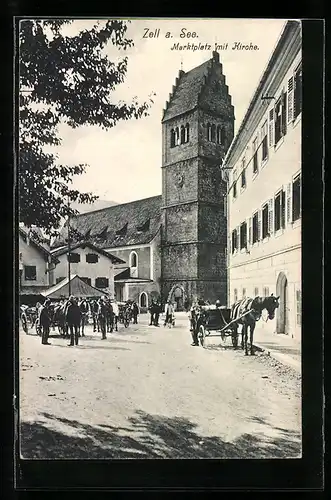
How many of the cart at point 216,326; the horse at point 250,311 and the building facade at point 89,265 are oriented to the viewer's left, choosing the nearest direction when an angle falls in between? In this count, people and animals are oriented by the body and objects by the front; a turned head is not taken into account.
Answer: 0

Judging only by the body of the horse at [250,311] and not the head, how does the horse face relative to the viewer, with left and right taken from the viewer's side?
facing the viewer and to the right of the viewer

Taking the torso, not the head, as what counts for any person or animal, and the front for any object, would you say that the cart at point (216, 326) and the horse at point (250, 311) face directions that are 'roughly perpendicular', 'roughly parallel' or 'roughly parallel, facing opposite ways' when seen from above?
roughly parallel

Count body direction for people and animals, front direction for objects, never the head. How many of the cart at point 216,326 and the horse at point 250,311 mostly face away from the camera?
0

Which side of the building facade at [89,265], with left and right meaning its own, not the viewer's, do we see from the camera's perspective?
front

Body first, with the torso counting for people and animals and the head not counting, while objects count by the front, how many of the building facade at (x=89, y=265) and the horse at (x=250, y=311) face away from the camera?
0
